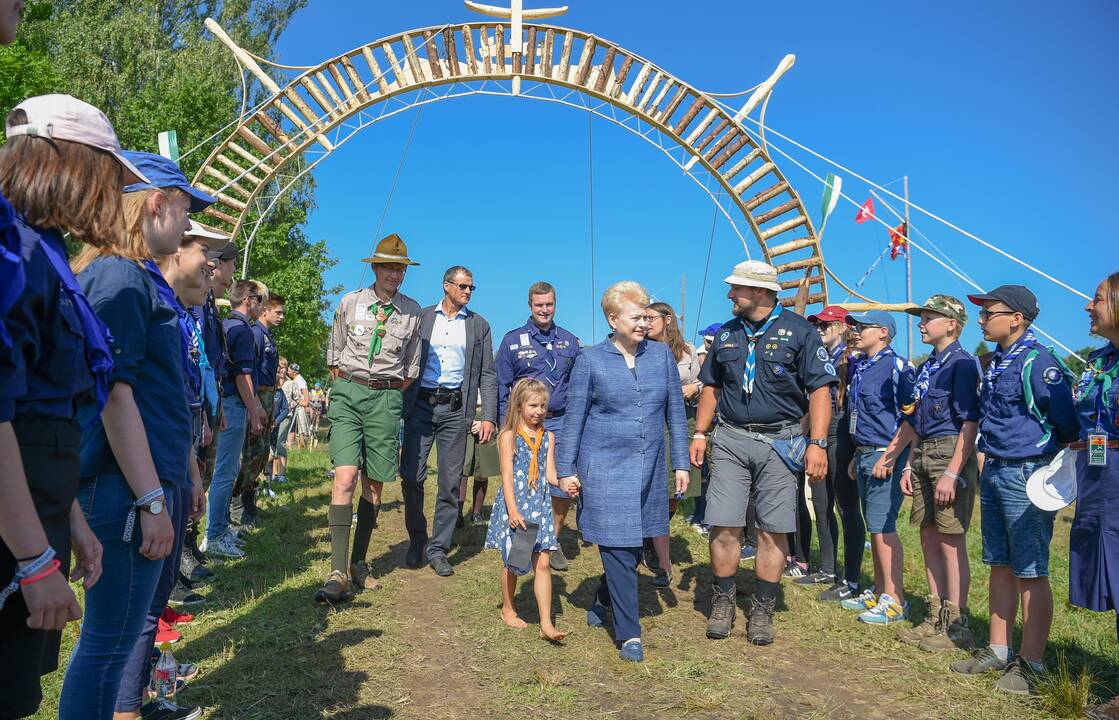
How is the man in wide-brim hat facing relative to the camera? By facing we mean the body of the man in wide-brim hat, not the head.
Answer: toward the camera

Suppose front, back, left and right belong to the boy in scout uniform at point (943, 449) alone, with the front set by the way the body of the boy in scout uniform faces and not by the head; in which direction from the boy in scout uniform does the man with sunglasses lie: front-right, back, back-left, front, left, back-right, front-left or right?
front-right

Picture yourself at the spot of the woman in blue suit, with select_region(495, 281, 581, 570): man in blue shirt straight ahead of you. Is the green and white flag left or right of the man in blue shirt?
right

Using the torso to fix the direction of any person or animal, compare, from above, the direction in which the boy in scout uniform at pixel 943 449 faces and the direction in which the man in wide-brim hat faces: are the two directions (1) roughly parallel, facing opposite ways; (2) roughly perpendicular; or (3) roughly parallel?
roughly perpendicular

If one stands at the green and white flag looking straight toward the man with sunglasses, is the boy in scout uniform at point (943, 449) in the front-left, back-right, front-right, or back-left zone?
front-left

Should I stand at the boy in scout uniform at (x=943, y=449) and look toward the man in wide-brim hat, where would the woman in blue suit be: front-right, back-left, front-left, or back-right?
front-left

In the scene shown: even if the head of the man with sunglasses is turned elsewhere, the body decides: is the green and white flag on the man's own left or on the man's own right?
on the man's own left

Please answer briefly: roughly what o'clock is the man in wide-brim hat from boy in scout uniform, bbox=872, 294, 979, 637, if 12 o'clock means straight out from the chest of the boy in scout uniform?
The man in wide-brim hat is roughly at 1 o'clock from the boy in scout uniform.

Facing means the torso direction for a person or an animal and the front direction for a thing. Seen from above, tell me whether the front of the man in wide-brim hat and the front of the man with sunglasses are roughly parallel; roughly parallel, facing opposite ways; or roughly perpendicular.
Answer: roughly parallel

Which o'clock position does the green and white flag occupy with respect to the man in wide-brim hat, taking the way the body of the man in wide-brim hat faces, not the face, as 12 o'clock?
The green and white flag is roughly at 8 o'clock from the man in wide-brim hat.

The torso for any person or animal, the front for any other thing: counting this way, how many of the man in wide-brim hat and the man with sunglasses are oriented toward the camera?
2

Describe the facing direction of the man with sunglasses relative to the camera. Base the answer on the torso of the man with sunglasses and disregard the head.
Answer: toward the camera

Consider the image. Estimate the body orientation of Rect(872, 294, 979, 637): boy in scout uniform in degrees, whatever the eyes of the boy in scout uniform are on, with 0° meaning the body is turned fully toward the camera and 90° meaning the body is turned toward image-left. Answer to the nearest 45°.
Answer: approximately 45°

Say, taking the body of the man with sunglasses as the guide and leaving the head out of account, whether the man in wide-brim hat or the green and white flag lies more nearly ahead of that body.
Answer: the man in wide-brim hat
